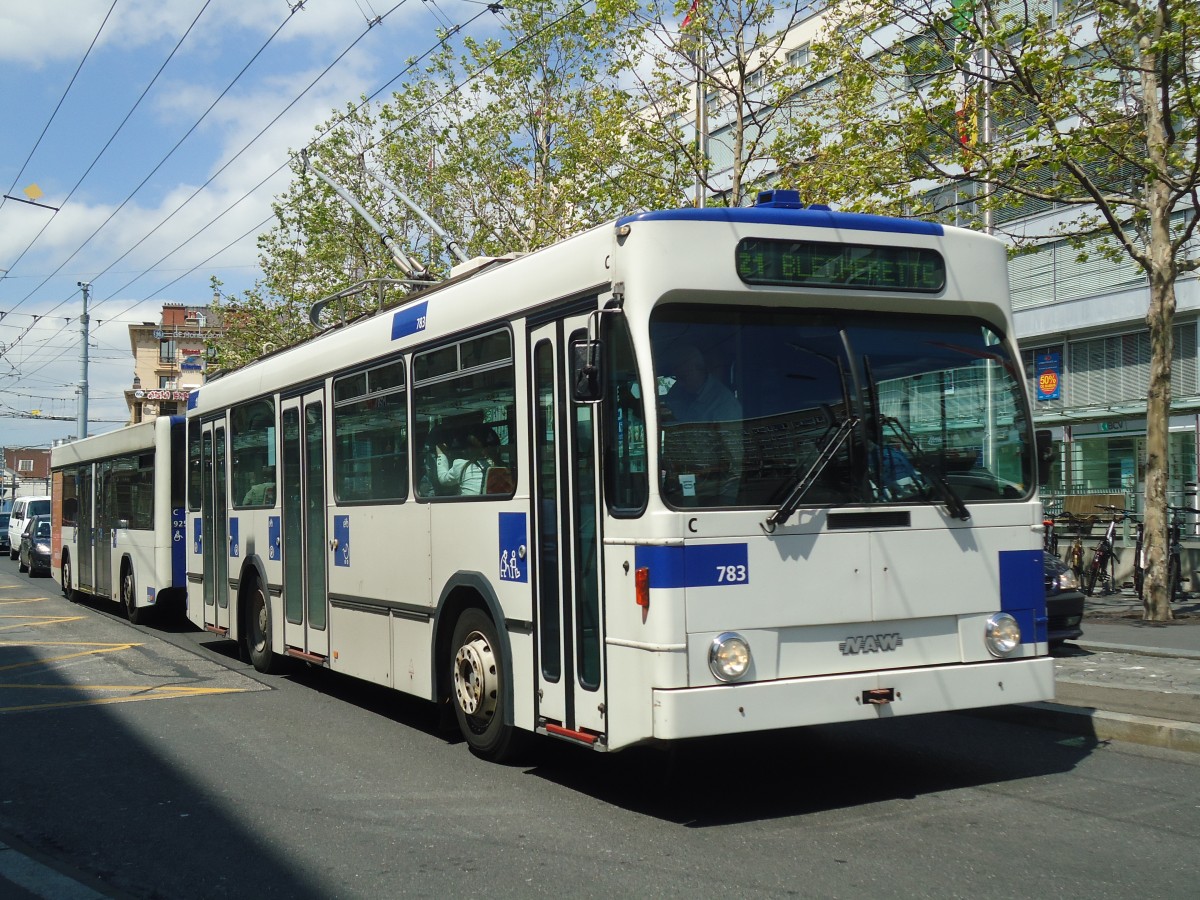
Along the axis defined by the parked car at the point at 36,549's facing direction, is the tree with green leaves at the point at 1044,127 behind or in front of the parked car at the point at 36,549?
in front

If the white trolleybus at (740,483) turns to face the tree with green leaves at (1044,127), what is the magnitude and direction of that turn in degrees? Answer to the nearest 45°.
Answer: approximately 90° to its left

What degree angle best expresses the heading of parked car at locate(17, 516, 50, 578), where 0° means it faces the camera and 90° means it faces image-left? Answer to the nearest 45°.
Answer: approximately 0°

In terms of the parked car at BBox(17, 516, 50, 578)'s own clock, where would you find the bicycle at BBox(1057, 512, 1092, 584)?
The bicycle is roughly at 11 o'clock from the parked car.

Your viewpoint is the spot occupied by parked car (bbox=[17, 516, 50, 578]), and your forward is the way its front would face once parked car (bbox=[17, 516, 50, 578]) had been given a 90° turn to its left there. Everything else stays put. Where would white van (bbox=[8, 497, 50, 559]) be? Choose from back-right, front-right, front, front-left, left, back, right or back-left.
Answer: left
